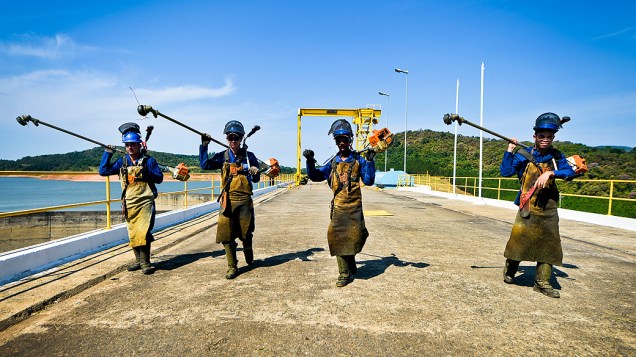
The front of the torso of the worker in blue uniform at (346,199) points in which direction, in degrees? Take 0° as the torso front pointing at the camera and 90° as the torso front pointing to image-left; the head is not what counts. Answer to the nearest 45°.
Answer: approximately 0°

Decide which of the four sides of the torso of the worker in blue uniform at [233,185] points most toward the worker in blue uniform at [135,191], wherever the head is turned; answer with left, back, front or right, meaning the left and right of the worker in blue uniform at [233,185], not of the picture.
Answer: right

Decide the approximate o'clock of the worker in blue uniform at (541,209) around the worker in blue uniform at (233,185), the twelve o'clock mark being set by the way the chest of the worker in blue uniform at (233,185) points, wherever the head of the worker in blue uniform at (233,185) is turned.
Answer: the worker in blue uniform at (541,209) is roughly at 10 o'clock from the worker in blue uniform at (233,185).

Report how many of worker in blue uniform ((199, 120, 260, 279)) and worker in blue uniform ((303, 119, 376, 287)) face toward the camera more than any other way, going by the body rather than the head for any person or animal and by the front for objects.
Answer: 2

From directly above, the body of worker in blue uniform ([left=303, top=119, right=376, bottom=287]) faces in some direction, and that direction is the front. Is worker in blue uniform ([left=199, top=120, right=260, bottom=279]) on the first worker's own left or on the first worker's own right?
on the first worker's own right

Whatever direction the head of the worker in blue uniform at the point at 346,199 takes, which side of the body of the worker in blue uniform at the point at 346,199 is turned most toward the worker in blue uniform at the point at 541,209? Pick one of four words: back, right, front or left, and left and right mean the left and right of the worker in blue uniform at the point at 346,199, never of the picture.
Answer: left

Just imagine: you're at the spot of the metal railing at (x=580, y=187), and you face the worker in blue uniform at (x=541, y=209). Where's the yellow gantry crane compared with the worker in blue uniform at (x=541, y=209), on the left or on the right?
right

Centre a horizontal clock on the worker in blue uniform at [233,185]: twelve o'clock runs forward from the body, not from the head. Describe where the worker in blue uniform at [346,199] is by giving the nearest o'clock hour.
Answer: the worker in blue uniform at [346,199] is roughly at 10 o'clock from the worker in blue uniform at [233,185].

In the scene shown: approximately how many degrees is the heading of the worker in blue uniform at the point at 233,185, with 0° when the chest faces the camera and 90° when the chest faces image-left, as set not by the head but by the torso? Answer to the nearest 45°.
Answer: approximately 0°

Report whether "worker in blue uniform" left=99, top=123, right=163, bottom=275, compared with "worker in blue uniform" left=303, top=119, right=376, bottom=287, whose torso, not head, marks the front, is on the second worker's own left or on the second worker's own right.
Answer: on the second worker's own right
